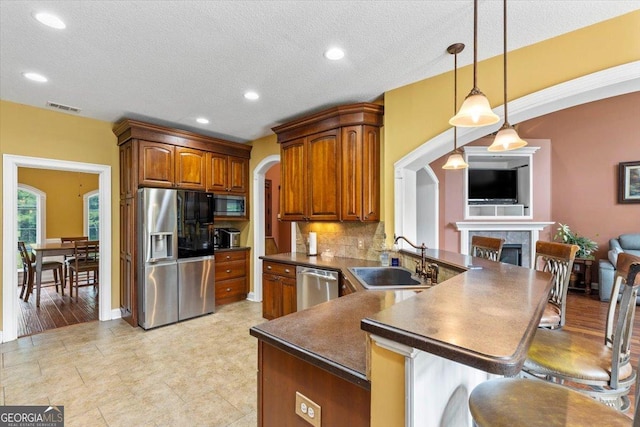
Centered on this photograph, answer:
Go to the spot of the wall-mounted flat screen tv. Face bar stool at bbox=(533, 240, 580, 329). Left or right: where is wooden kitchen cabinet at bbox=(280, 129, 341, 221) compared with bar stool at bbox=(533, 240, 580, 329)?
right

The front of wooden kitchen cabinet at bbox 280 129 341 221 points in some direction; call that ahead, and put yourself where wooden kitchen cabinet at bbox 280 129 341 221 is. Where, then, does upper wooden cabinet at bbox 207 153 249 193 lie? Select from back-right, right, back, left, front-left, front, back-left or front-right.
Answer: right

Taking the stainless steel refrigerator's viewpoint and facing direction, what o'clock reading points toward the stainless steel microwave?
The stainless steel microwave is roughly at 9 o'clock from the stainless steel refrigerator.

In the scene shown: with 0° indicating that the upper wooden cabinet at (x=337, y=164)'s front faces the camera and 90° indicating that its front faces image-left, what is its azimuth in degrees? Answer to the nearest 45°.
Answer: approximately 45°

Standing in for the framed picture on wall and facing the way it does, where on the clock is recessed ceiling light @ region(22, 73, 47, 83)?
The recessed ceiling light is roughly at 1 o'clock from the framed picture on wall.

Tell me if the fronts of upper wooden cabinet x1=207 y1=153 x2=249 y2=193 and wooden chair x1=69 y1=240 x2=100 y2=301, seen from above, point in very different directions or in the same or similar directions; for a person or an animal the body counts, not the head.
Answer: very different directions

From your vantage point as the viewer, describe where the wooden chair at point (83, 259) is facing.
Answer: facing away from the viewer and to the left of the viewer

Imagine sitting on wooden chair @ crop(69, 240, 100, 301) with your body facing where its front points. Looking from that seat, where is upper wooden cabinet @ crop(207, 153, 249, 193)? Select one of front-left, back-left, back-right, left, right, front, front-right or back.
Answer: back
